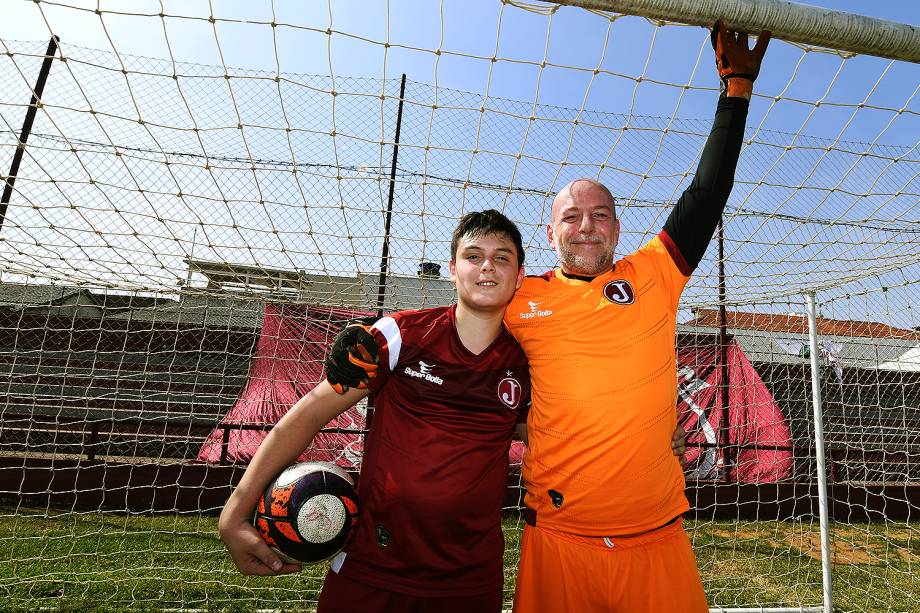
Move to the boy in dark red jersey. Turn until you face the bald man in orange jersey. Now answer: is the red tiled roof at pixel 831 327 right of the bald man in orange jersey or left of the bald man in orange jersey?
left

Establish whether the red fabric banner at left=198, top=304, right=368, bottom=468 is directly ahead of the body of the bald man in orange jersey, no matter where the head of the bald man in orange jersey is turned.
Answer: no

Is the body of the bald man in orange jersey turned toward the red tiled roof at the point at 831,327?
no

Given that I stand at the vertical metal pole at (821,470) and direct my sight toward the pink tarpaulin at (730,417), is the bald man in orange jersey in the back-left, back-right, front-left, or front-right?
back-left

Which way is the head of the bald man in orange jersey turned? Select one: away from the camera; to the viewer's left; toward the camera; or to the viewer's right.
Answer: toward the camera

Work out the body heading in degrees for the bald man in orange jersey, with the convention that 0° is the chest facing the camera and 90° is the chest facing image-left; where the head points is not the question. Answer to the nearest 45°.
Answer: approximately 0°

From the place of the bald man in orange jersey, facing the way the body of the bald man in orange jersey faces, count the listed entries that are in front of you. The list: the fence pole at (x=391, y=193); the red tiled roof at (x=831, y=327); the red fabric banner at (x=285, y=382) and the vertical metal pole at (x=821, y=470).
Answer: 0

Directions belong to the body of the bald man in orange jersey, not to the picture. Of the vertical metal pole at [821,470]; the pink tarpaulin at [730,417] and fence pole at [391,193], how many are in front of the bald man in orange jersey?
0

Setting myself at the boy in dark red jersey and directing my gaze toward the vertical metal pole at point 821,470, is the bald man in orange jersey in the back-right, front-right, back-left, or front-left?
front-right

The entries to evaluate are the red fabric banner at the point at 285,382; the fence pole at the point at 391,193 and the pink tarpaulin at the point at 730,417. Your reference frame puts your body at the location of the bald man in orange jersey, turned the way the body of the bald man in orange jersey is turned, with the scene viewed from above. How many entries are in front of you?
0

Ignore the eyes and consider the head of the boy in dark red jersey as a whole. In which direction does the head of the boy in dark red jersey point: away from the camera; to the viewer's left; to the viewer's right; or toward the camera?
toward the camera

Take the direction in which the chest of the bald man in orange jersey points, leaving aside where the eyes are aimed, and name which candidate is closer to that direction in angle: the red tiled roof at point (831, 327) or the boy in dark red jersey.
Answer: the boy in dark red jersey

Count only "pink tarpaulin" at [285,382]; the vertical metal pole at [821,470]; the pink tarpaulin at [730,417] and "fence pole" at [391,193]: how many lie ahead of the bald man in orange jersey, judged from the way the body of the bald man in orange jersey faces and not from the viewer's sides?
0

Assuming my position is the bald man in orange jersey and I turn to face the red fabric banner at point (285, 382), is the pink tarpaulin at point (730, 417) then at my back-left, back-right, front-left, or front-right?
front-right

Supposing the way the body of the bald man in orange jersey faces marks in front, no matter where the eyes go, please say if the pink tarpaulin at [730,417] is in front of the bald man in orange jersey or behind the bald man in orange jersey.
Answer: behind

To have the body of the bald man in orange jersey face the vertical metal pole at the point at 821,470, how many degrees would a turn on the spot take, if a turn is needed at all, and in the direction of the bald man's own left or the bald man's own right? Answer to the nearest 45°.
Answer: approximately 135° to the bald man's own left

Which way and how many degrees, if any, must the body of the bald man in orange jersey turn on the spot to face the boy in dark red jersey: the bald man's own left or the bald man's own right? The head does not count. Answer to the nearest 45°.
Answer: approximately 90° to the bald man's own right
